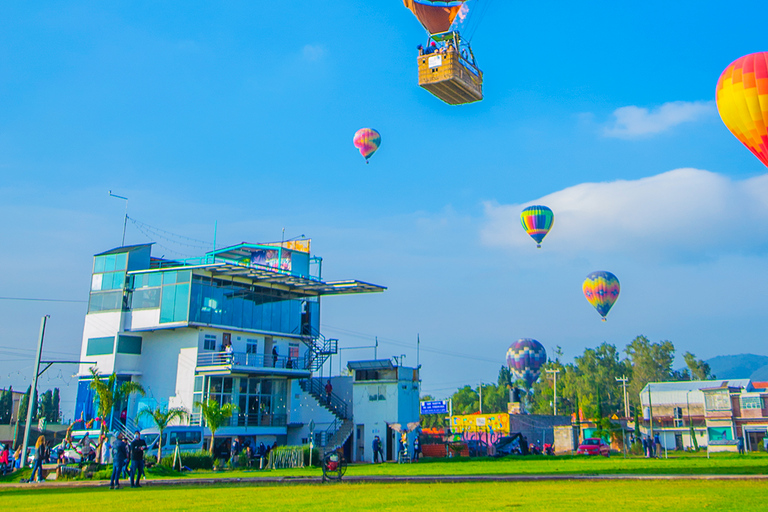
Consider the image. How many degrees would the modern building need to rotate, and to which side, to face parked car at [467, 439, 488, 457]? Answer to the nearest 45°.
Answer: approximately 45° to its left

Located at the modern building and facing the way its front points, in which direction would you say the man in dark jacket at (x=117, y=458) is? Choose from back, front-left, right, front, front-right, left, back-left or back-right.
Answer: front-right

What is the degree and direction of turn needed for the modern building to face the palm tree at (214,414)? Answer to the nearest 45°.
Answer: approximately 45° to its right

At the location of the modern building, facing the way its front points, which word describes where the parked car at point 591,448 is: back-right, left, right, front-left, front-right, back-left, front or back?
front-left

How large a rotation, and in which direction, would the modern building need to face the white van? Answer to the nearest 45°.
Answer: approximately 45° to its right

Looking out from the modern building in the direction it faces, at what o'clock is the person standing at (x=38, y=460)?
The person standing is roughly at 2 o'clock from the modern building.

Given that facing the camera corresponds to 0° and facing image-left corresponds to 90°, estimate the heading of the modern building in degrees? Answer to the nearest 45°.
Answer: approximately 315°

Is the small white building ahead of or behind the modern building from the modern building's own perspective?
ahead

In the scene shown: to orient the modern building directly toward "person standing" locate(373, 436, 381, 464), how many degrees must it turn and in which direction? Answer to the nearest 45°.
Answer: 0° — it already faces them

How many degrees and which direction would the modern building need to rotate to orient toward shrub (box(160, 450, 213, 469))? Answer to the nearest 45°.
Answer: approximately 45° to its right
